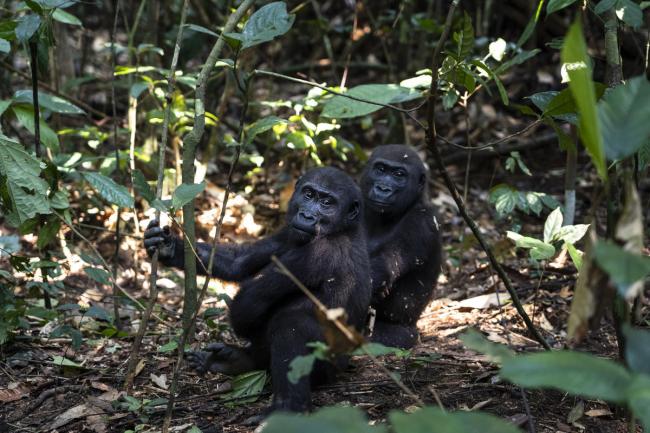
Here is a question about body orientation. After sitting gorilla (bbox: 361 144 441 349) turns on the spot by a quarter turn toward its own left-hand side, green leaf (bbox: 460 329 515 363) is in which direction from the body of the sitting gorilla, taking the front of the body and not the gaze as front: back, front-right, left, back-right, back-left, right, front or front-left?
front-right

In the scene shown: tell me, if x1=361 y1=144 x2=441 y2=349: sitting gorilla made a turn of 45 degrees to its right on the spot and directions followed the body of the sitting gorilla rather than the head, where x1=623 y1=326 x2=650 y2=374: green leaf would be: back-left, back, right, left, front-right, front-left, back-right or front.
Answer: left

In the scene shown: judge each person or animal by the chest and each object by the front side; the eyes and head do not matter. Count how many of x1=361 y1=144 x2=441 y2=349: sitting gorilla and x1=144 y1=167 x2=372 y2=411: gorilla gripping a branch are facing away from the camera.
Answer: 0

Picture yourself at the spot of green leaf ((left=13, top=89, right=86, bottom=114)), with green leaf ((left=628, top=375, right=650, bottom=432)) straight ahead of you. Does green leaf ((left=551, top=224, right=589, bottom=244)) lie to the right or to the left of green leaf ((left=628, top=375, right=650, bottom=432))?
left

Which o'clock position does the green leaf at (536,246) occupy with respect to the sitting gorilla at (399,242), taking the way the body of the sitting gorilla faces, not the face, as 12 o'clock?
The green leaf is roughly at 10 o'clock from the sitting gorilla.

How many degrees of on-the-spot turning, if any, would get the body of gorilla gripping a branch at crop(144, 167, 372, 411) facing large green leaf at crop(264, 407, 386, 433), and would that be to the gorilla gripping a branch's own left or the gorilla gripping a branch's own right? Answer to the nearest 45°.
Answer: approximately 45° to the gorilla gripping a branch's own left

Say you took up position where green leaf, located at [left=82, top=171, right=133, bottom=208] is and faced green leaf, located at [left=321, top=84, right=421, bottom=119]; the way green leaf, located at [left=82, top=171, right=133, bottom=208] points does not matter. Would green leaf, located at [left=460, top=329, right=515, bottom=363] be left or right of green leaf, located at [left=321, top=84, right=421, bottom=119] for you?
right

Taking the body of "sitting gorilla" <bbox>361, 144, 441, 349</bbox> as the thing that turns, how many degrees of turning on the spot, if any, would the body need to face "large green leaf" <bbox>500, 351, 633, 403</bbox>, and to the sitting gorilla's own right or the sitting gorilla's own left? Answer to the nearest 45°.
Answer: approximately 45° to the sitting gorilla's own left

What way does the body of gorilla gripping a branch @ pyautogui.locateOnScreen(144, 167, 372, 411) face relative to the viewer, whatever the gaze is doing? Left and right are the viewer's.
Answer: facing the viewer and to the left of the viewer

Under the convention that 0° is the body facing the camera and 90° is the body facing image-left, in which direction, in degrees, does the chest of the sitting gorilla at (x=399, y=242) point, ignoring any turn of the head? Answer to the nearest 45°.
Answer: approximately 45°

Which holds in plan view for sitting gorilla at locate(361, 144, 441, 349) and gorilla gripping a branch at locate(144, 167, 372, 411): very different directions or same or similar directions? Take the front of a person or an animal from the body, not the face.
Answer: same or similar directions
